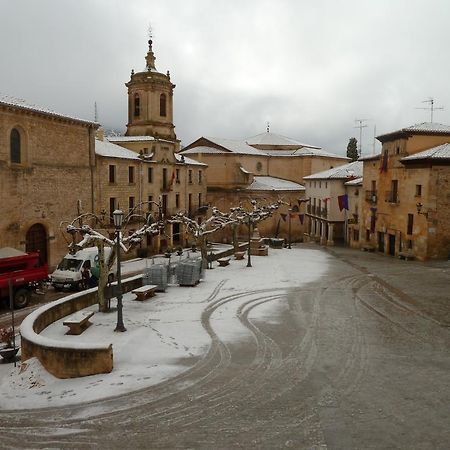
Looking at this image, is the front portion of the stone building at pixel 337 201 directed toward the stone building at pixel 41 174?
yes

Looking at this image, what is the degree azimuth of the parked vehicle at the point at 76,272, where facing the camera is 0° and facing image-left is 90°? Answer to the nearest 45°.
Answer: approximately 45°

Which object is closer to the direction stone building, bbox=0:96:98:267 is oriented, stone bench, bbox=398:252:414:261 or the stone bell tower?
the stone bench

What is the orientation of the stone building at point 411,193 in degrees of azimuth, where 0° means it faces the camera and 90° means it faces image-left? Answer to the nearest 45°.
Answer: approximately 45°

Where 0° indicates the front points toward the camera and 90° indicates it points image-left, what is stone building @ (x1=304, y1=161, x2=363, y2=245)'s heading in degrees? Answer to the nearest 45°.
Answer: approximately 45°

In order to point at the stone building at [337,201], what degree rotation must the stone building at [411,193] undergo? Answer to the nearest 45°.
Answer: approximately 90° to its right

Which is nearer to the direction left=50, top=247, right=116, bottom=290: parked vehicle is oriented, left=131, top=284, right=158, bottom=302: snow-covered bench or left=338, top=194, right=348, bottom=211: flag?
the snow-covered bench

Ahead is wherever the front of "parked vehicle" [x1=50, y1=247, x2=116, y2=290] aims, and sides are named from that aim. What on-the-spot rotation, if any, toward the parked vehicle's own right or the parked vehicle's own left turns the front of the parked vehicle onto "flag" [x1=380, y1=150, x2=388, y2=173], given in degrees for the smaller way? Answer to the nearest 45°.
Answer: approximately 135° to the parked vehicle's own left

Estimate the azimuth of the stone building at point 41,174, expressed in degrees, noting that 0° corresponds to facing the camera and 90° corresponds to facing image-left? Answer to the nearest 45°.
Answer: approximately 315°
